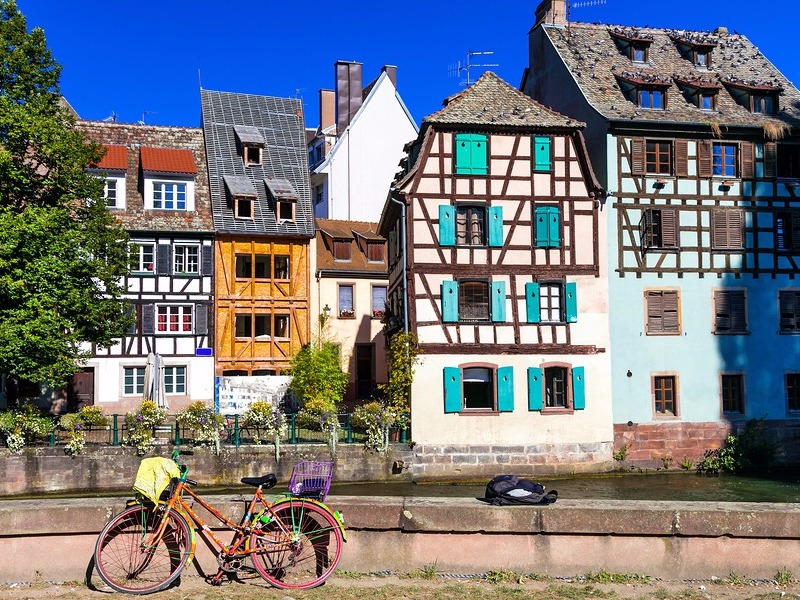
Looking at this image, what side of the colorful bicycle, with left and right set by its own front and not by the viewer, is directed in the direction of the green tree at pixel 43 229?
right

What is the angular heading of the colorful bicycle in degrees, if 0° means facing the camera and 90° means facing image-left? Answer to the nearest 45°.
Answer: approximately 90°

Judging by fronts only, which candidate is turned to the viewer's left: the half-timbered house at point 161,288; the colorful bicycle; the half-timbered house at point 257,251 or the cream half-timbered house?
the colorful bicycle

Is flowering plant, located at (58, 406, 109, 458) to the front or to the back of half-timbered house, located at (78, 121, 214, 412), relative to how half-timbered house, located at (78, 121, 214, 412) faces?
to the front

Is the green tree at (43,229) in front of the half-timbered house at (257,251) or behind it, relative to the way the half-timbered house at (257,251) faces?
in front

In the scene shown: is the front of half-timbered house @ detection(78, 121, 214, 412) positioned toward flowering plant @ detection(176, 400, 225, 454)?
yes

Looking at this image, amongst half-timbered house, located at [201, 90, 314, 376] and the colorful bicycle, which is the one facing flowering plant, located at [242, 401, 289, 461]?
the half-timbered house

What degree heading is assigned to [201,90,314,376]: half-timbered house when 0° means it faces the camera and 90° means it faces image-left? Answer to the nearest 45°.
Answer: approximately 0°
